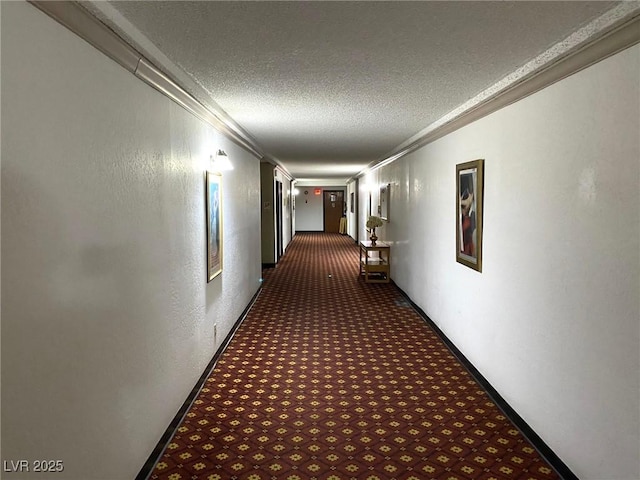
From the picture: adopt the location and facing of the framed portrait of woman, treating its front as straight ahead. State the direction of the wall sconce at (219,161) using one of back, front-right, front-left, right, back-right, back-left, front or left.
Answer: front

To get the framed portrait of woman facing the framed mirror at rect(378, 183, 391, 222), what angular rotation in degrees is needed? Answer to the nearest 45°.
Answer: approximately 90° to its right

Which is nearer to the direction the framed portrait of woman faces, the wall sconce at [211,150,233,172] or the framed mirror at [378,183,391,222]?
the wall sconce

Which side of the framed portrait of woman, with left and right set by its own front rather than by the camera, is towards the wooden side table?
right

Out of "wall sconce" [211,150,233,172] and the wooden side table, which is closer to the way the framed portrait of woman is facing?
the wall sconce

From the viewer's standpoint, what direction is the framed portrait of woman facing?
to the viewer's left
